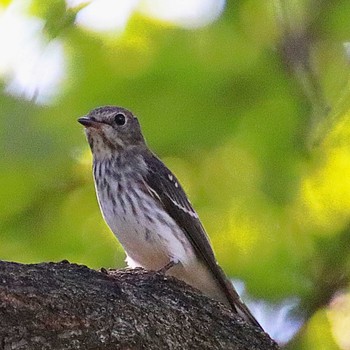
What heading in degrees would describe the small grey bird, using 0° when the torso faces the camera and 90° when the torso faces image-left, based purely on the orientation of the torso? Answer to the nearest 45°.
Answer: approximately 45°
